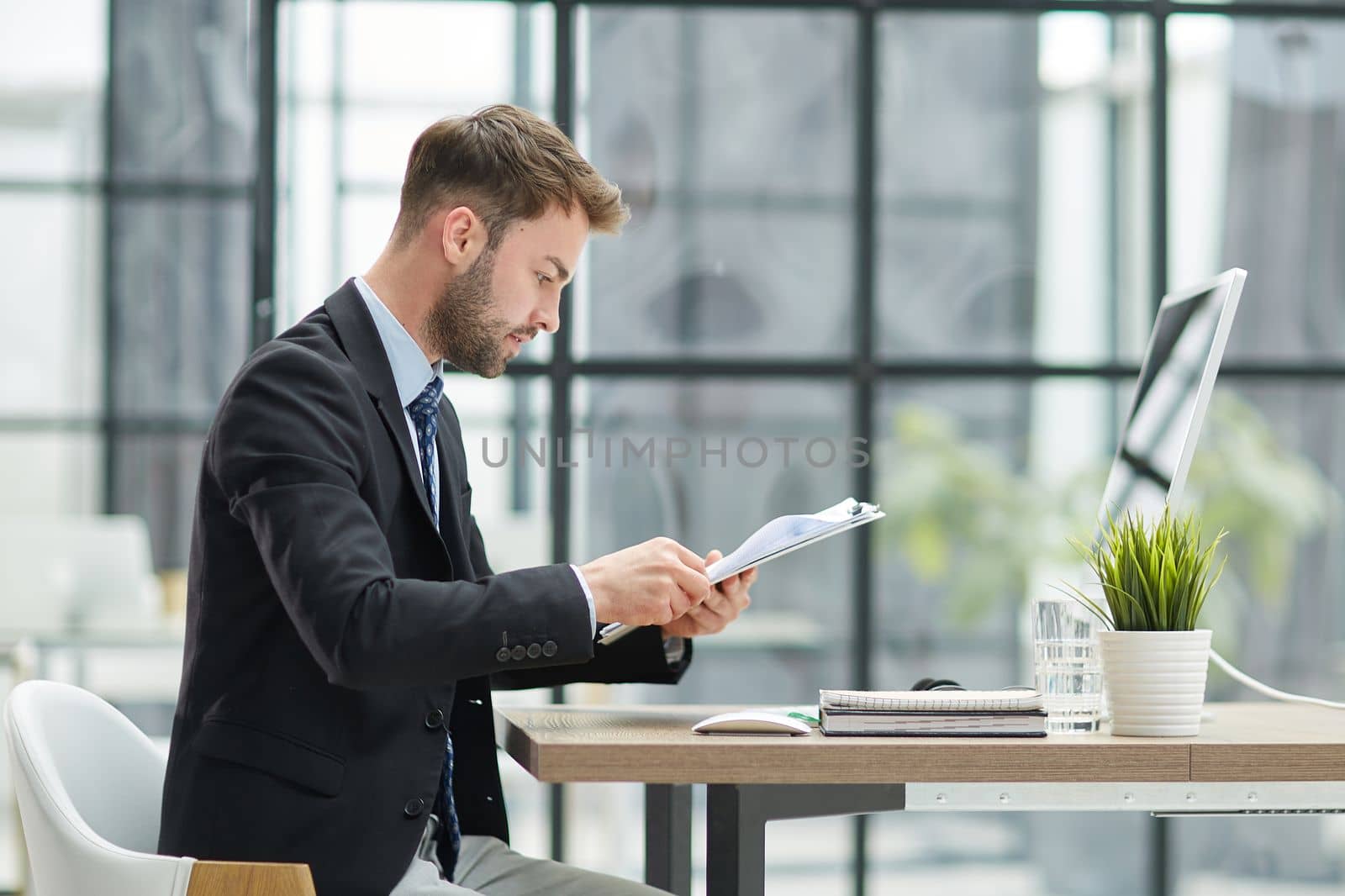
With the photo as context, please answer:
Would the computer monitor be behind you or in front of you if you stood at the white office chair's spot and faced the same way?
in front

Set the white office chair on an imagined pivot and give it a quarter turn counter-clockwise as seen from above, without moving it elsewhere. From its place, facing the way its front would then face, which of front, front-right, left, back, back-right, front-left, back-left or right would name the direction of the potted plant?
right

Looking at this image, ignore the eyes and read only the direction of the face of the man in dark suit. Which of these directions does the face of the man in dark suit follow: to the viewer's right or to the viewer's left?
to the viewer's right

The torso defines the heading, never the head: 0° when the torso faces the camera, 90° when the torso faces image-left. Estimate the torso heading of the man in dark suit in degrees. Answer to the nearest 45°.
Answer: approximately 270°

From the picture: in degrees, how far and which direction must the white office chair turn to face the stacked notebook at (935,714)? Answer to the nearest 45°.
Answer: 0° — it already faces it

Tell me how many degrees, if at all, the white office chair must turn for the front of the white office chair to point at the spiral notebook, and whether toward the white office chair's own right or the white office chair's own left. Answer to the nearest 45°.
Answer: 0° — it already faces it

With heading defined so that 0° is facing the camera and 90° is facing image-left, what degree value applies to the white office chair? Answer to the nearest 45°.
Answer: approximately 270°

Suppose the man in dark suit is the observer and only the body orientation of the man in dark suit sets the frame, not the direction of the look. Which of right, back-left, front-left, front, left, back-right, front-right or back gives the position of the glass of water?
front

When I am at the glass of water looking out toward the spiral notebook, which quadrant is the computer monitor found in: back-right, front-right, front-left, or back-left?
back-right

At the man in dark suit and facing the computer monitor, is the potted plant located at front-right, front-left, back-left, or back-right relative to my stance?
front-right

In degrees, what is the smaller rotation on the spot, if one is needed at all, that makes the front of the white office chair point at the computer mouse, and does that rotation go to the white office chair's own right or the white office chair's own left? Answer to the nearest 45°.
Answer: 0° — it already faces it

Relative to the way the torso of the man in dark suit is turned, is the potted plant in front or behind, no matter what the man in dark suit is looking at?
in front
